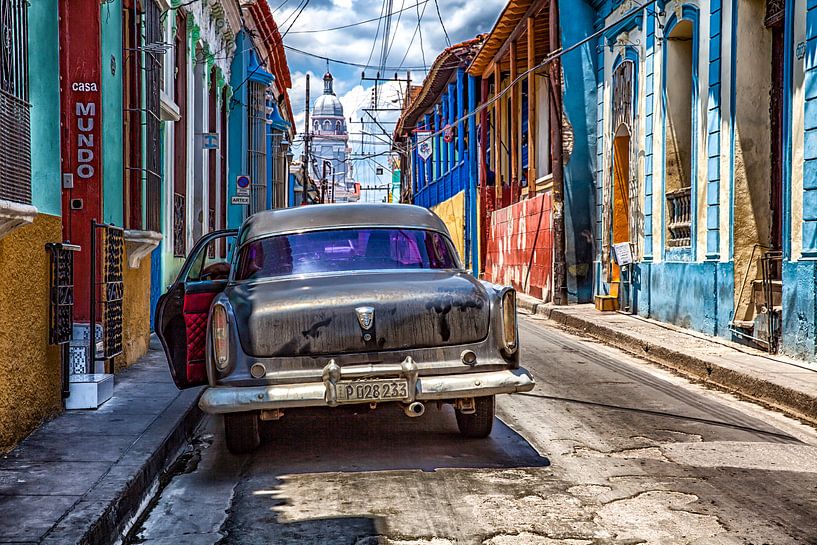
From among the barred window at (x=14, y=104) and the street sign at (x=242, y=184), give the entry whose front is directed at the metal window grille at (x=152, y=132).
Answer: the street sign

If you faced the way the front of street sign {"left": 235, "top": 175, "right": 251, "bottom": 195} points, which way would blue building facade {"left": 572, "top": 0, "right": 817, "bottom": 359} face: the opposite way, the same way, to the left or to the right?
to the right

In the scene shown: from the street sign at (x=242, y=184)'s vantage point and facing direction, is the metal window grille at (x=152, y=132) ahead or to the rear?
ahead

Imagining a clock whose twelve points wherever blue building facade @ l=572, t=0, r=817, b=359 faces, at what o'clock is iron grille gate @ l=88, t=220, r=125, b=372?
The iron grille gate is roughly at 12 o'clock from the blue building facade.

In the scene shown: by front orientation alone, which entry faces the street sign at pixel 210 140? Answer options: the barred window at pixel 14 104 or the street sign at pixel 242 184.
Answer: the street sign at pixel 242 184

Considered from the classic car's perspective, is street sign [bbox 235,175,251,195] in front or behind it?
in front

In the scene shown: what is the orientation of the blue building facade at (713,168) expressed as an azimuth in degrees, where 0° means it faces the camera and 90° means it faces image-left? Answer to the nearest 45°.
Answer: approximately 45°

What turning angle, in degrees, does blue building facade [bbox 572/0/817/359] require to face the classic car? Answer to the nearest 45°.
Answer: approximately 45° to its left

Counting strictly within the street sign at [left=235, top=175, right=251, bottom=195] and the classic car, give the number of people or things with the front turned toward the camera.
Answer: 1

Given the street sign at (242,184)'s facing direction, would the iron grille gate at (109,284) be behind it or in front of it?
in front

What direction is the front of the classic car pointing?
away from the camera
